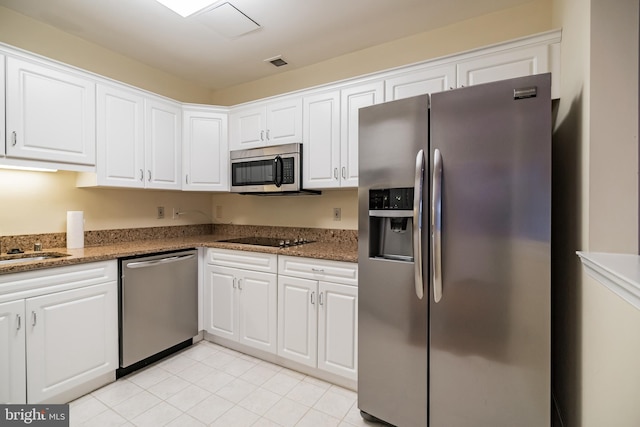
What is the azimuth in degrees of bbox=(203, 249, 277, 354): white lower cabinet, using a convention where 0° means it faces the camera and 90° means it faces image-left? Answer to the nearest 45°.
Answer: approximately 45°

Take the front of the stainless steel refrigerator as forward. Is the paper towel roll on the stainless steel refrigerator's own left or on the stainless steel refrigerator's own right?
on the stainless steel refrigerator's own right

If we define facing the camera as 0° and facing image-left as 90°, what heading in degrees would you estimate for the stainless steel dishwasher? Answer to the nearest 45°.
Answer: approximately 315°

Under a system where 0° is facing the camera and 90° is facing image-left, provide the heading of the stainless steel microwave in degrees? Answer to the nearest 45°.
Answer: approximately 45°

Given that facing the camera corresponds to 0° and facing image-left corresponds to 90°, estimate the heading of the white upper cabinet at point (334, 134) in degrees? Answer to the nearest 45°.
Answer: approximately 45°

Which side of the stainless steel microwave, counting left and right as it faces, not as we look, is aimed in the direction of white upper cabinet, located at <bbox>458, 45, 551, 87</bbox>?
left

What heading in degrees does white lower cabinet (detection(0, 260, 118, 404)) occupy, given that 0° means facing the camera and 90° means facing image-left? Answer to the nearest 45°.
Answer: approximately 315°

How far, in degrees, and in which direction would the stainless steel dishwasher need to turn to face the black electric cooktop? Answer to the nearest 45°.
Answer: approximately 45° to its left

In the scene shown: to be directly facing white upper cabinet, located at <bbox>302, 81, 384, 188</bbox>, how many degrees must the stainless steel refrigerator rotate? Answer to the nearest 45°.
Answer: approximately 135° to its right

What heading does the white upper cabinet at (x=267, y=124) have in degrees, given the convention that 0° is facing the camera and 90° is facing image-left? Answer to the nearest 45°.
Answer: approximately 45°
